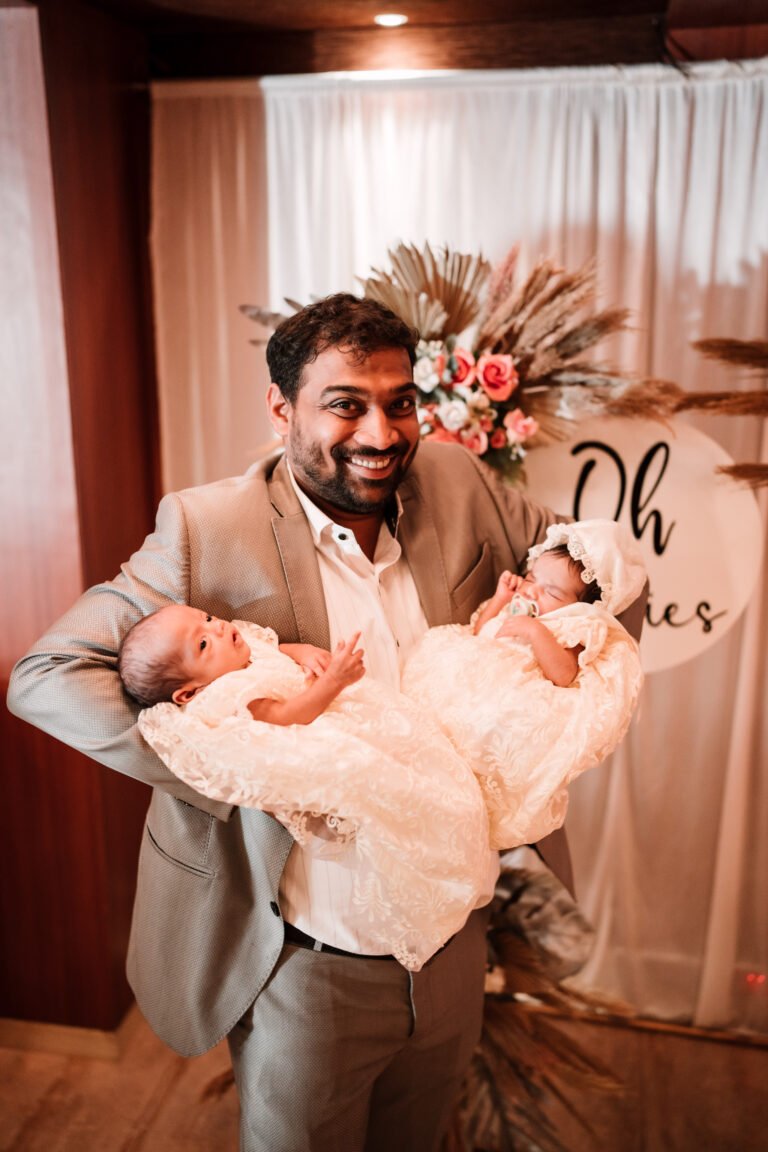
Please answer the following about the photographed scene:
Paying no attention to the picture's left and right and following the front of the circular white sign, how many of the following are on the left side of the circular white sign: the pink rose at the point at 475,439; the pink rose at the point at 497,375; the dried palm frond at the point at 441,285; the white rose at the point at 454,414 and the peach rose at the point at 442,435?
0

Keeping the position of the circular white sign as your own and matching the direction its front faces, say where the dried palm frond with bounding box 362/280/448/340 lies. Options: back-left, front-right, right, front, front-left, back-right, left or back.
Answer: front-right

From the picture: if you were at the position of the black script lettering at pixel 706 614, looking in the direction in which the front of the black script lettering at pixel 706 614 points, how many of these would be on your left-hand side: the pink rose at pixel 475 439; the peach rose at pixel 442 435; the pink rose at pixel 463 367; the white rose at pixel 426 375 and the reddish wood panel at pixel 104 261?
0

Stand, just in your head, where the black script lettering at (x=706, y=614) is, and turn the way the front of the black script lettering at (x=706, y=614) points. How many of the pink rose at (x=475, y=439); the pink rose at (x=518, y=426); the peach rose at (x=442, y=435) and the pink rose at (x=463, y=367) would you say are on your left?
0

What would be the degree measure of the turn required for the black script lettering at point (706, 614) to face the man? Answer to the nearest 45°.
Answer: approximately 45° to its right

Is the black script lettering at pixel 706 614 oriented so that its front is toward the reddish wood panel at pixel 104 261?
no

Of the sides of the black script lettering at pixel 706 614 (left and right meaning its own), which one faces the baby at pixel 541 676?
front

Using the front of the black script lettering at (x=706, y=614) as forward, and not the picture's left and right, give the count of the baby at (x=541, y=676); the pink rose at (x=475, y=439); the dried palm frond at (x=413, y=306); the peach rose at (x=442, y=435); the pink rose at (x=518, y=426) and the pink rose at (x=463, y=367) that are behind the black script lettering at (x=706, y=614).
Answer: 0

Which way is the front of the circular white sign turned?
toward the camera

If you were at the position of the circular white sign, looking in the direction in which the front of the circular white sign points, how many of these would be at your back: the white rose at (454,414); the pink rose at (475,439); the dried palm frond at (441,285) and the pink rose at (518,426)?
0

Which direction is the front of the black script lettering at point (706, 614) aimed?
toward the camera
